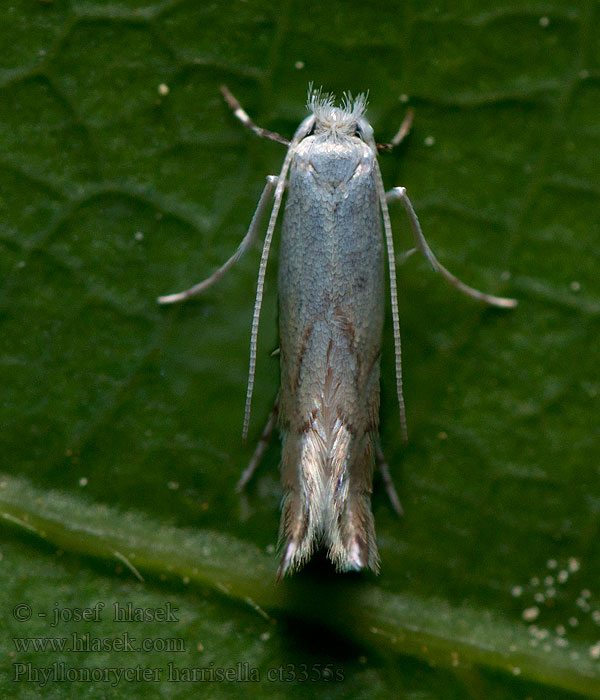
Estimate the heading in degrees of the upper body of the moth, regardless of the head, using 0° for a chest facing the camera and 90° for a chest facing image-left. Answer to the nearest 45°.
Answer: approximately 180°
